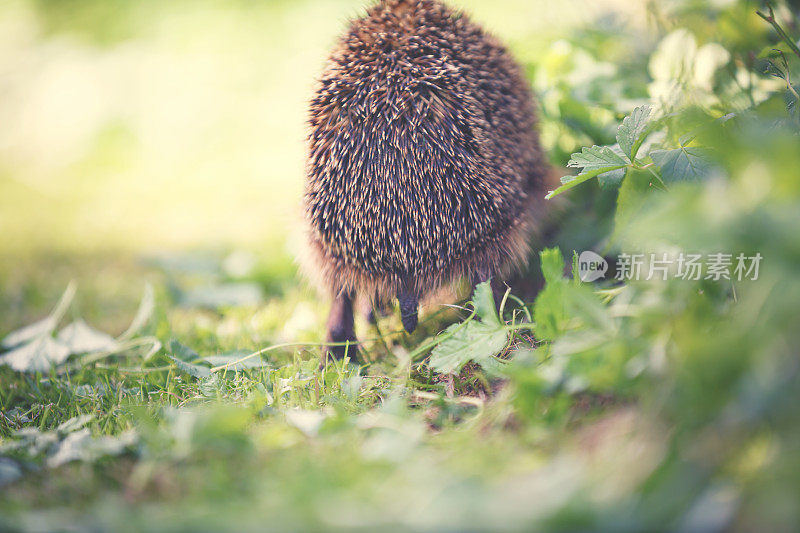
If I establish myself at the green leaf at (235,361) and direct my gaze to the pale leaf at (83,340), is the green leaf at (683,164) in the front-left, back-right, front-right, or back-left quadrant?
back-right

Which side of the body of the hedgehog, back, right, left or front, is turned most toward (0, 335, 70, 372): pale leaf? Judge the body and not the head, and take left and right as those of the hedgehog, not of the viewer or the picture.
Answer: left

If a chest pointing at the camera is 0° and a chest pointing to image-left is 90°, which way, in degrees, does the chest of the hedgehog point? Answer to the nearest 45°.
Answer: approximately 180°
